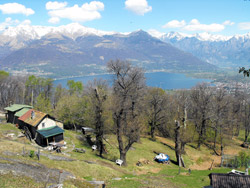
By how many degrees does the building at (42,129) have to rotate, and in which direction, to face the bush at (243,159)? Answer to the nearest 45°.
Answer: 0° — it already faces it

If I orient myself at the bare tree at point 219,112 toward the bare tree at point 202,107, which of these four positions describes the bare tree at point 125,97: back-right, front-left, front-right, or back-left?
front-left

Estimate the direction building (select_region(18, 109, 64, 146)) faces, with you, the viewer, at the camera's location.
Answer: facing the viewer and to the right of the viewer

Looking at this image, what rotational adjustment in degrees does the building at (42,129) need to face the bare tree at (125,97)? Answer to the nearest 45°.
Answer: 0° — it already faces it

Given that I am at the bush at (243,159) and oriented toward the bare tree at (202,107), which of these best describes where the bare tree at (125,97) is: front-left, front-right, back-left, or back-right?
front-left

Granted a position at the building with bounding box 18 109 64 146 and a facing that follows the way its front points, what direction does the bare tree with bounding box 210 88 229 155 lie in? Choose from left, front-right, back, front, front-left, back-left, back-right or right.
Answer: front-left
